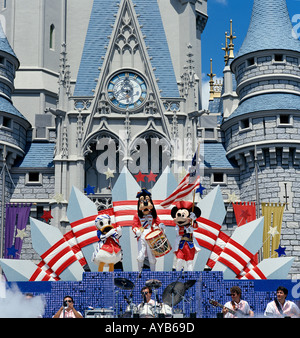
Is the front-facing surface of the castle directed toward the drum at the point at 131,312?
yes

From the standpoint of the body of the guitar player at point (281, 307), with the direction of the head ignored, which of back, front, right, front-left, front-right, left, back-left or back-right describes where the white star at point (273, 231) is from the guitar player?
back

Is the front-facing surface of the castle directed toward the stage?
yes

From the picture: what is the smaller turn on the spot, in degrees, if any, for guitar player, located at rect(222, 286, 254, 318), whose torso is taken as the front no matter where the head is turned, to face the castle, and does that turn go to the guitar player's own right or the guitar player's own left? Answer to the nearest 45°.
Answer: approximately 135° to the guitar player's own right

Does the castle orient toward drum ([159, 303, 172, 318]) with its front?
yes

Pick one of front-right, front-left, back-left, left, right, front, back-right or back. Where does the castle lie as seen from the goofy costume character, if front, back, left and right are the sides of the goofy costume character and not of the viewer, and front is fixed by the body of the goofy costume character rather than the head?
back

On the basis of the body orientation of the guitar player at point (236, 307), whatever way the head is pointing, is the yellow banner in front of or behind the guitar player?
behind

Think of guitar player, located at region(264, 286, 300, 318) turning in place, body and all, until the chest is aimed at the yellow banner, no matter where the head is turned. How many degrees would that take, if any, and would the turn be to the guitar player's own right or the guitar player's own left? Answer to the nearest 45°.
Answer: approximately 180°

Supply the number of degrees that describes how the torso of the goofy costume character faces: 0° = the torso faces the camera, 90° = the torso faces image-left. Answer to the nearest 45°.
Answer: approximately 0°

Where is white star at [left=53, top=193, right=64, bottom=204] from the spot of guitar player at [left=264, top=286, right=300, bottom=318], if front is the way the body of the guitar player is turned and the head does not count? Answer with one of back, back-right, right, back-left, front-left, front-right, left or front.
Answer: back-right

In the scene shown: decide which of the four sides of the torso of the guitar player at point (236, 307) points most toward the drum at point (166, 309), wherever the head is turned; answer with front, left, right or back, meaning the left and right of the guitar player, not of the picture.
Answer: right
